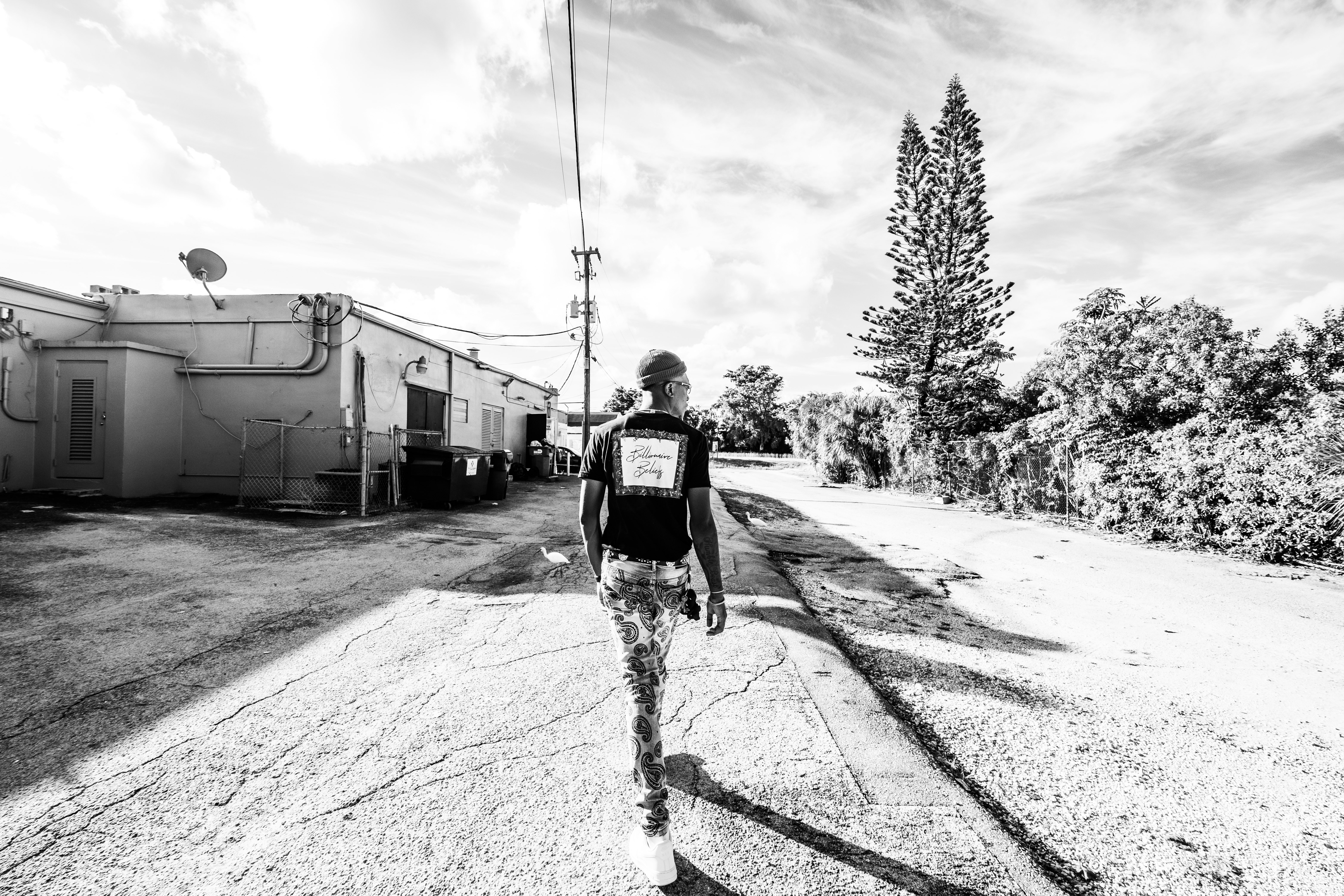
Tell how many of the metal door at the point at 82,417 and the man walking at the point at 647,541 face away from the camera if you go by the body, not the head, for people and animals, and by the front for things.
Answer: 1

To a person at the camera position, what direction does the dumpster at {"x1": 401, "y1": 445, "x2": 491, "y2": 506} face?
facing the viewer and to the right of the viewer

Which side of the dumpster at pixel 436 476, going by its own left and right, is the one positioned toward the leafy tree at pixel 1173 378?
front

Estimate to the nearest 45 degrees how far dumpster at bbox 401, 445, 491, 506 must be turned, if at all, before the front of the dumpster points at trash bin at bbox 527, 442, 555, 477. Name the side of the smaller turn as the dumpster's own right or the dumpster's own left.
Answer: approximately 135° to the dumpster's own left

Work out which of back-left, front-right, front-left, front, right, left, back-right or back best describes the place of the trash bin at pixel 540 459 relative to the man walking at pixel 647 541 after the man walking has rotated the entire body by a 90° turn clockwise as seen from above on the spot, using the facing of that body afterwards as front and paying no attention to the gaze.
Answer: left

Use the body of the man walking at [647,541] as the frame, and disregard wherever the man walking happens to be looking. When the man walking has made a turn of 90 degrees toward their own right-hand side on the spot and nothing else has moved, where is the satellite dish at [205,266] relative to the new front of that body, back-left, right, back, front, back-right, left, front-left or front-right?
back-left

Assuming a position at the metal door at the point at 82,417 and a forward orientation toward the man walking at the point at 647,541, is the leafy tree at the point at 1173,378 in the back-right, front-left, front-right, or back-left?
front-left

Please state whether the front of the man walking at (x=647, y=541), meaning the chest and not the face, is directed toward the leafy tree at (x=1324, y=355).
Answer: no

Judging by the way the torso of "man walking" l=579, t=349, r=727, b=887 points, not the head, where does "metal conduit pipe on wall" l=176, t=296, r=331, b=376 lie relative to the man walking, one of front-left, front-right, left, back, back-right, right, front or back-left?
front-left

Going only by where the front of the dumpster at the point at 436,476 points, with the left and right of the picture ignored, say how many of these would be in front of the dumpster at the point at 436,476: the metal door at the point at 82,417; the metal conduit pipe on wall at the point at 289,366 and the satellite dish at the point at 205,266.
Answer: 0

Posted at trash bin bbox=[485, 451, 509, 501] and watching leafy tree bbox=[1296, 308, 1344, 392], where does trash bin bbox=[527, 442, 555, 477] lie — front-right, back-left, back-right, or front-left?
back-left

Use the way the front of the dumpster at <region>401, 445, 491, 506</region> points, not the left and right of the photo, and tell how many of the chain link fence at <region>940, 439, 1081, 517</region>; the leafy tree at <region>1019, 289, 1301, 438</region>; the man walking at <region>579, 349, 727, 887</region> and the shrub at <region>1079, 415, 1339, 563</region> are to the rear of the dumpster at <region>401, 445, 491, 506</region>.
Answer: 0

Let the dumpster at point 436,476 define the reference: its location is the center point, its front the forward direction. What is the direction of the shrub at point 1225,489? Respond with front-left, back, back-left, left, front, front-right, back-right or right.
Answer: front

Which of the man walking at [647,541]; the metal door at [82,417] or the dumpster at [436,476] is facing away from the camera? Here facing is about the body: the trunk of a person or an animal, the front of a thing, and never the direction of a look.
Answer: the man walking

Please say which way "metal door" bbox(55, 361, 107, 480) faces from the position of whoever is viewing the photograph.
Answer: facing the viewer

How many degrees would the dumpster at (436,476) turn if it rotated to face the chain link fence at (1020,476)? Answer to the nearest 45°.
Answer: approximately 45° to its left

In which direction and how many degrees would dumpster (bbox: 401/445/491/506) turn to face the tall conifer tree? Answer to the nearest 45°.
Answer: approximately 45° to its left

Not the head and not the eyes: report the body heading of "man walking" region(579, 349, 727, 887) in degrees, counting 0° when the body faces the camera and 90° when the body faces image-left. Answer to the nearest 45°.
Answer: approximately 180°

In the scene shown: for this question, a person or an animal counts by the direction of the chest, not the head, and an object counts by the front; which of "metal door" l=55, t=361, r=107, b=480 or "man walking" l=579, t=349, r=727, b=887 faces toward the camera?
the metal door
